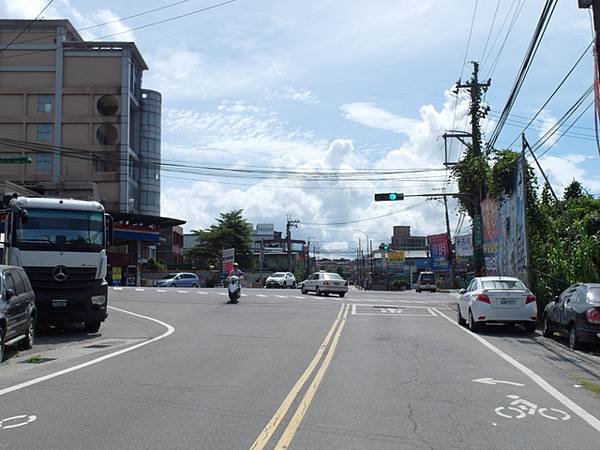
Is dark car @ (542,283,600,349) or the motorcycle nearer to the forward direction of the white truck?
the dark car

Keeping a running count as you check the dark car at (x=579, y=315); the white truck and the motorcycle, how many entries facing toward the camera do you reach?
2

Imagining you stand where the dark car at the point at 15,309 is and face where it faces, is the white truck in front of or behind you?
behind

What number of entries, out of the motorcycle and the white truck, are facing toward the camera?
2

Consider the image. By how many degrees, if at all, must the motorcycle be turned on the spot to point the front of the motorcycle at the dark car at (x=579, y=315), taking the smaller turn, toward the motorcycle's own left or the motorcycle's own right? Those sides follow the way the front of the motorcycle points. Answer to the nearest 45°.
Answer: approximately 45° to the motorcycle's own left

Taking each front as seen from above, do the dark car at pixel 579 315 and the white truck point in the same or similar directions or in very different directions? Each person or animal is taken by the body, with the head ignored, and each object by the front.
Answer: very different directions

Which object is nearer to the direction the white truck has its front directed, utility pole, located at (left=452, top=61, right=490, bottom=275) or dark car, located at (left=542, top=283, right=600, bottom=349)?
the dark car

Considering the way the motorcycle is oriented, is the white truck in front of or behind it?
in front

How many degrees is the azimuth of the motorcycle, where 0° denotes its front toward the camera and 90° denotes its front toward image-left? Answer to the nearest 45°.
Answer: approximately 0°

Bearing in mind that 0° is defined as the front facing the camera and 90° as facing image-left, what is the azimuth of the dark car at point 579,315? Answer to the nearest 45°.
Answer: approximately 135°

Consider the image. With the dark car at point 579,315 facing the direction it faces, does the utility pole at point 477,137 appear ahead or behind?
ahead

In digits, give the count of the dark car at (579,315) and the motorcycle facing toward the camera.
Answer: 1
